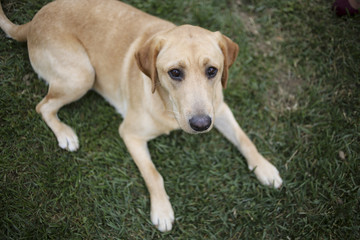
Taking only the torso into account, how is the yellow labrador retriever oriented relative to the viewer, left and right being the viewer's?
facing the viewer and to the right of the viewer
